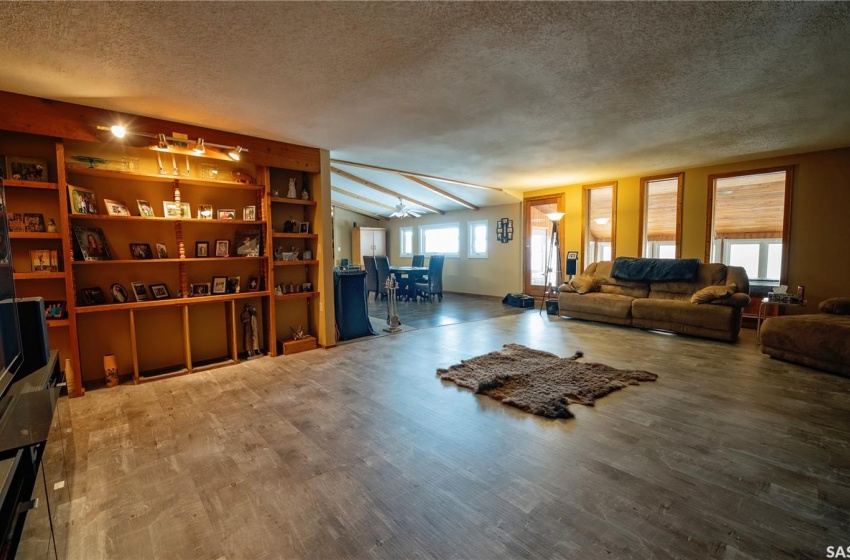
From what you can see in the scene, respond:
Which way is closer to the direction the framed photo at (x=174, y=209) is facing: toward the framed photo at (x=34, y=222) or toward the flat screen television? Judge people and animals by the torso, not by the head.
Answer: the flat screen television

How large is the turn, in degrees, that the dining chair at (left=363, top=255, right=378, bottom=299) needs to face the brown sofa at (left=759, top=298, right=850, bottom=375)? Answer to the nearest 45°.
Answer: approximately 90° to its right

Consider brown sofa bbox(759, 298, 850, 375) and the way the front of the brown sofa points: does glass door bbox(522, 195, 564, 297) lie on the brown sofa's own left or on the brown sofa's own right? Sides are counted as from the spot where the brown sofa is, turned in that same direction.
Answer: on the brown sofa's own right

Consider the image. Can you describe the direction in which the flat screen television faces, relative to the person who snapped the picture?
facing to the right of the viewer

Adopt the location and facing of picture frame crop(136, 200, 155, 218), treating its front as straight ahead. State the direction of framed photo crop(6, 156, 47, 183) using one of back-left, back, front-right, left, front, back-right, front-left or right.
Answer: back-right

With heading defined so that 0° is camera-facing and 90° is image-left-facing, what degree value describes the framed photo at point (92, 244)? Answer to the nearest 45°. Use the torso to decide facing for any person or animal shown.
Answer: approximately 315°
